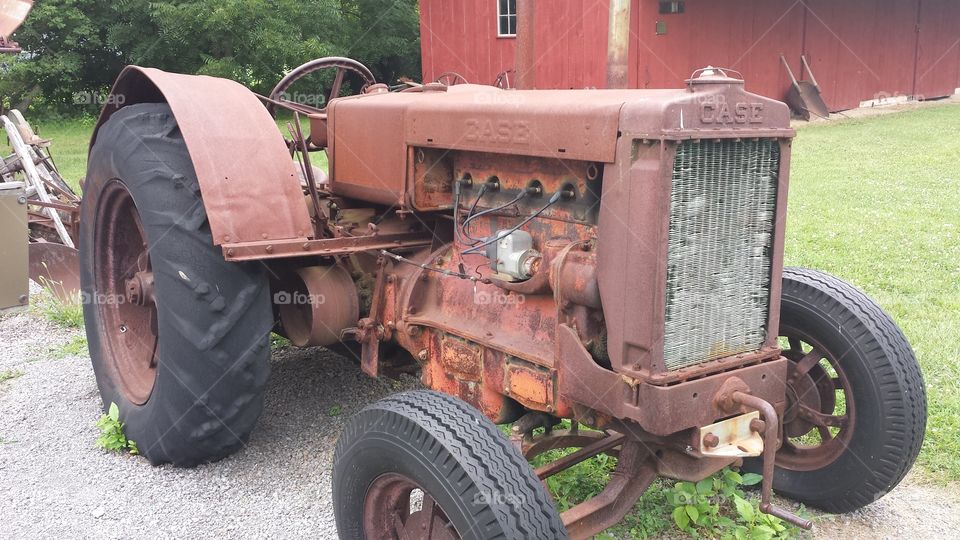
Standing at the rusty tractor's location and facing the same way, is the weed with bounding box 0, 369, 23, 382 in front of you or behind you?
behind

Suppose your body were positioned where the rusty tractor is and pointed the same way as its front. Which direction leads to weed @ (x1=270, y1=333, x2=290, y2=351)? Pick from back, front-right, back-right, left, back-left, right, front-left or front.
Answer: back

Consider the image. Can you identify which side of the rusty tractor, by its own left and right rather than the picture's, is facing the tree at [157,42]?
back

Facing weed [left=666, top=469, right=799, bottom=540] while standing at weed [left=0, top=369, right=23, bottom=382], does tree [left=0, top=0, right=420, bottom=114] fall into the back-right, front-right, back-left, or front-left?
back-left

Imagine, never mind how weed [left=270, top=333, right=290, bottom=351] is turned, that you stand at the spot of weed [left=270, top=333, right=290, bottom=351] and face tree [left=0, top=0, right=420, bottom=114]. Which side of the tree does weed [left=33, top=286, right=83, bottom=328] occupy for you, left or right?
left

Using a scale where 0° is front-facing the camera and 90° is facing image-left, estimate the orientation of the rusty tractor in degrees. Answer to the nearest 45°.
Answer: approximately 315°

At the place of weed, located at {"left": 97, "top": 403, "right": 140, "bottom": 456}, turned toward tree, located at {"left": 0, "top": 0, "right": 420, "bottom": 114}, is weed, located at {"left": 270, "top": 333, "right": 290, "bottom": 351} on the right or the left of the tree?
right

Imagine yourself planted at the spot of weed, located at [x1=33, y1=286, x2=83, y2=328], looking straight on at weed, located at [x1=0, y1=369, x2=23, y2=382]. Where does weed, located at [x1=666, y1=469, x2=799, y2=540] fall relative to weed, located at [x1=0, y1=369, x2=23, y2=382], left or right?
left

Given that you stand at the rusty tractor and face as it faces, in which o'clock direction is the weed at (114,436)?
The weed is roughly at 5 o'clock from the rusty tractor.

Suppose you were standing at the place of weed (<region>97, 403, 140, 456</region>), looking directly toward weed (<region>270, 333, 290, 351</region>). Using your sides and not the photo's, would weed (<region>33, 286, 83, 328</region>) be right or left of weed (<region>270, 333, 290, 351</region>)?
left
